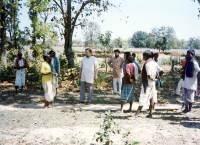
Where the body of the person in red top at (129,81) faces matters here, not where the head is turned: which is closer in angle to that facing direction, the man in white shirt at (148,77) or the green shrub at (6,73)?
the green shrub

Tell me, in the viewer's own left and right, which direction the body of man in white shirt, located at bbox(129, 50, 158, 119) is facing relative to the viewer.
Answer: facing to the left of the viewer

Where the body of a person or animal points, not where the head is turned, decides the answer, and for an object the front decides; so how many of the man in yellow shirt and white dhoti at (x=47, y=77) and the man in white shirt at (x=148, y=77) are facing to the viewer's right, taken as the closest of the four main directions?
1

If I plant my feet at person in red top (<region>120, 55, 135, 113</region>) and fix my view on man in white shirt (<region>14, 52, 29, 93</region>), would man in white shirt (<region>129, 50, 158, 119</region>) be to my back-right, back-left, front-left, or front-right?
back-left

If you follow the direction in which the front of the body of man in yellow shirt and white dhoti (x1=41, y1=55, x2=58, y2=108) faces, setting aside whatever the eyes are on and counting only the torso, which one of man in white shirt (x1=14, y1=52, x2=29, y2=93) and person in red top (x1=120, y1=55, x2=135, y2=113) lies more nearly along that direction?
the person in red top

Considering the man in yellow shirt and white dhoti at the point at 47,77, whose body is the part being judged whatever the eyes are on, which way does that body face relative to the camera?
to the viewer's right

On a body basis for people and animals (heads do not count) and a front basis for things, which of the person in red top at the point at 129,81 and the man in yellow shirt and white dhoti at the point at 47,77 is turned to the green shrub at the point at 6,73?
the person in red top

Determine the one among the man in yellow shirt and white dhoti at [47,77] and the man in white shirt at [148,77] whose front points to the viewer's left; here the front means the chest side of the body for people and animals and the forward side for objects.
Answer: the man in white shirt

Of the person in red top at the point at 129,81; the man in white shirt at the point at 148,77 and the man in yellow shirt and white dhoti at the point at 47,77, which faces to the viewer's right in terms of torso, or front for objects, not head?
the man in yellow shirt and white dhoti

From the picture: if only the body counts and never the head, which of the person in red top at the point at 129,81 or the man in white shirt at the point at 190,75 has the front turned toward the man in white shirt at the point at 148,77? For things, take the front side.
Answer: the man in white shirt at the point at 190,75

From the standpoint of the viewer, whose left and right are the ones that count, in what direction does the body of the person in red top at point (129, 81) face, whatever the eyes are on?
facing away from the viewer and to the left of the viewer

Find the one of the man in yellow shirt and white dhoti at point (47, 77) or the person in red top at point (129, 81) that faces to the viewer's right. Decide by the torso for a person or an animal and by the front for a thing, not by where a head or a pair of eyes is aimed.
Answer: the man in yellow shirt and white dhoti
